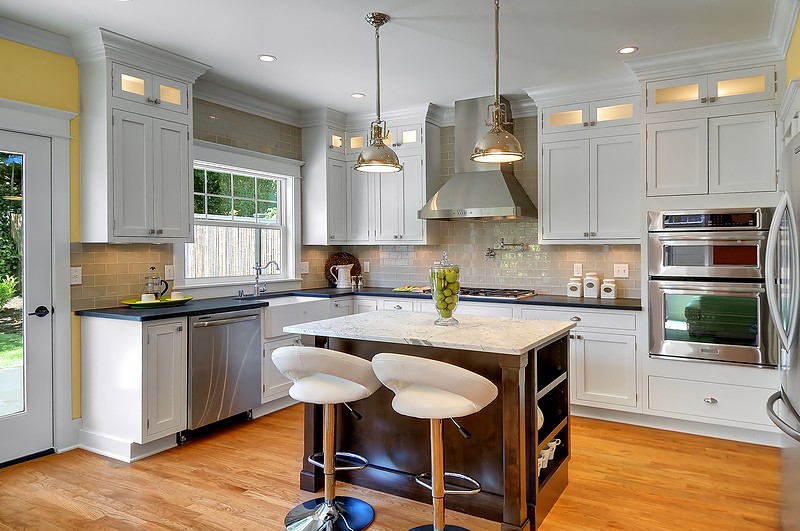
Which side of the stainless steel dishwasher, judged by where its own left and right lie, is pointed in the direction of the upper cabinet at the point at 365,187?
left

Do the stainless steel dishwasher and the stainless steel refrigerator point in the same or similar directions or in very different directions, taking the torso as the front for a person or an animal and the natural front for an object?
very different directions

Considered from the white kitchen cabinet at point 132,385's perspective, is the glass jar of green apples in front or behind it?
in front

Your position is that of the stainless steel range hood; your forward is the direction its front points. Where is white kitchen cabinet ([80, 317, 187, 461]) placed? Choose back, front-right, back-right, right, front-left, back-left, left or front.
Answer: front-right

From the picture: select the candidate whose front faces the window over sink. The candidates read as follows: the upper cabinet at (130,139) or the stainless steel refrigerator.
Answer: the stainless steel refrigerator

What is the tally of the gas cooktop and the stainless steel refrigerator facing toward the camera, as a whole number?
1

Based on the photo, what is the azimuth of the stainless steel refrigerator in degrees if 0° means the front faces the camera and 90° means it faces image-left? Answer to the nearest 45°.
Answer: approximately 90°
